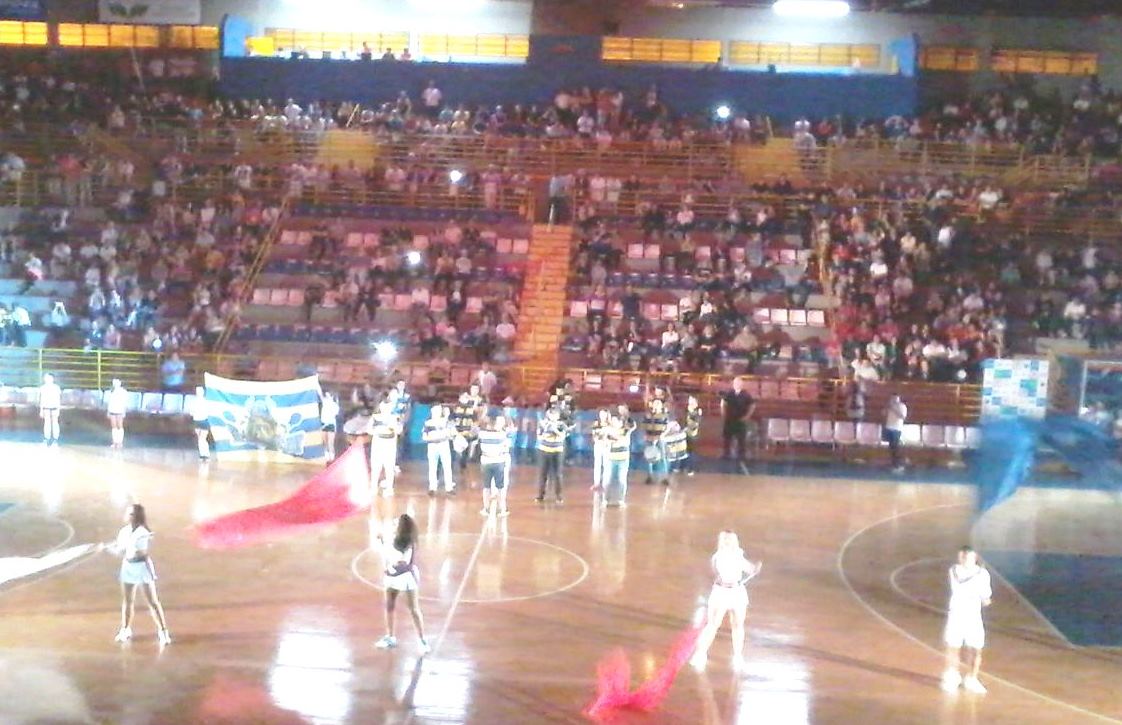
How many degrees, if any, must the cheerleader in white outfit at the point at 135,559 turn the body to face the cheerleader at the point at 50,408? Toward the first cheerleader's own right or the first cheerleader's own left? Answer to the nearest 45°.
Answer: approximately 135° to the first cheerleader's own right

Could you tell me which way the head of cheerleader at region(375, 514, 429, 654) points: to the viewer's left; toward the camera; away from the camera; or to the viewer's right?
away from the camera

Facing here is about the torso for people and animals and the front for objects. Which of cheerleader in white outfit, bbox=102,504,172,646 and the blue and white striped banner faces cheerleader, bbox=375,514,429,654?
the blue and white striped banner

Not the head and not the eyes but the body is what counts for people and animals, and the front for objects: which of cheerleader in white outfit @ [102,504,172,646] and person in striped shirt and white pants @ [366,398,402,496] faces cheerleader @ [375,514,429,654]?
person in striped shirt and white pants @ [366,398,402,496]

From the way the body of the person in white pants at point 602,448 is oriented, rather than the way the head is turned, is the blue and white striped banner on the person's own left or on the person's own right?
on the person's own right

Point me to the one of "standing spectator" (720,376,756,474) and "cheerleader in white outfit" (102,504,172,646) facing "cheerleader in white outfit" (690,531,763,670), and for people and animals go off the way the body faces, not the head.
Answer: the standing spectator

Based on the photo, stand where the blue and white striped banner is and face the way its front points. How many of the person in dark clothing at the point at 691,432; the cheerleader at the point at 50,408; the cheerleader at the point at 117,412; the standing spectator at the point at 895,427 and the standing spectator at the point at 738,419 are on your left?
3

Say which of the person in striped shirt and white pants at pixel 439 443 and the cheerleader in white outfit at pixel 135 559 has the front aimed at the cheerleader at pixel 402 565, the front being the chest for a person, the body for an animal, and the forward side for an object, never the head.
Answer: the person in striped shirt and white pants at pixel 439 443

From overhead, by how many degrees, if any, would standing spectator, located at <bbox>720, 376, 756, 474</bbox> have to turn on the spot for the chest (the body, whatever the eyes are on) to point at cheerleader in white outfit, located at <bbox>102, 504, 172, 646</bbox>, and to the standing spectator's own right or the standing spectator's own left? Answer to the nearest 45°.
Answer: approximately 45° to the standing spectator's own right
